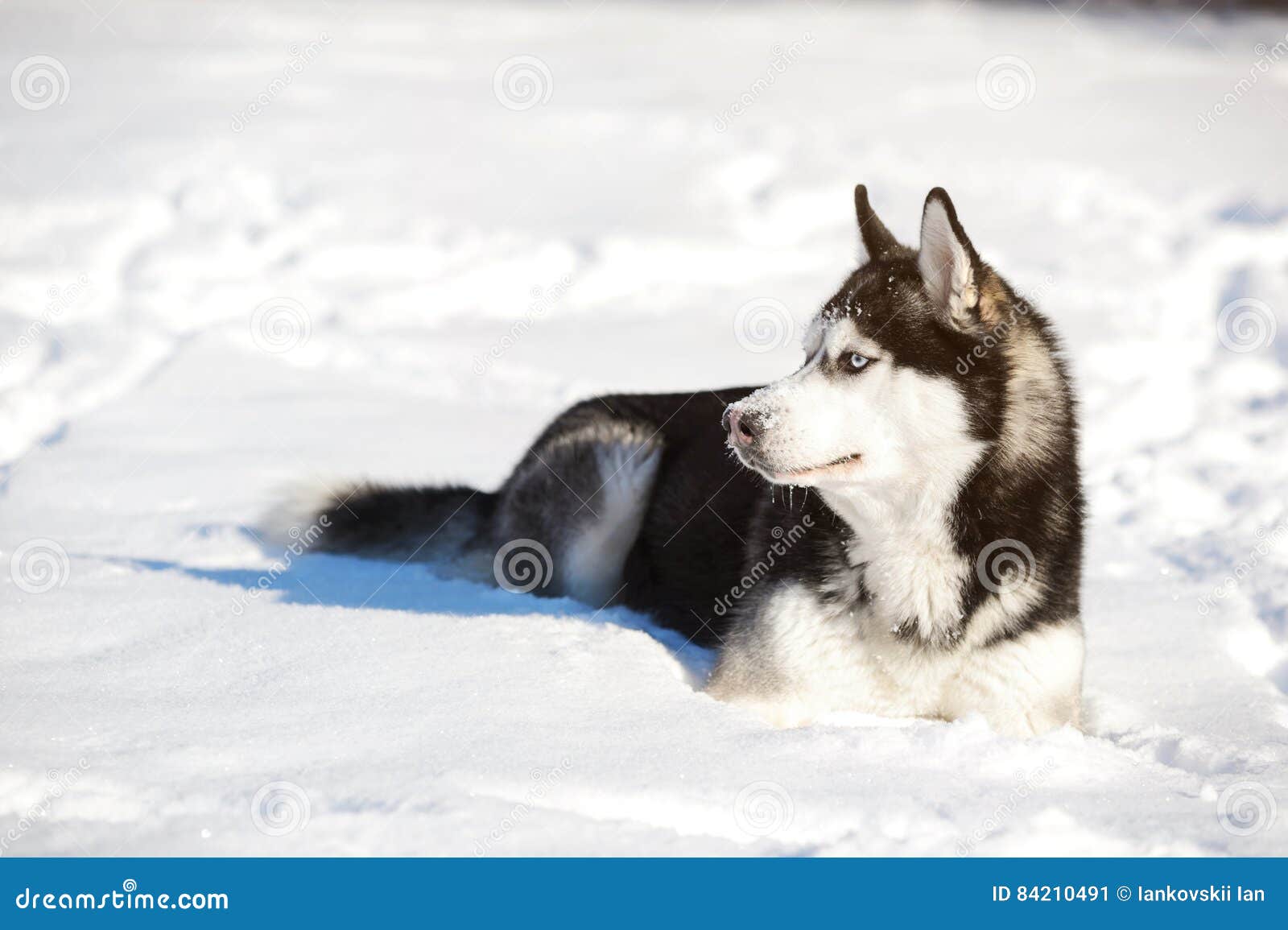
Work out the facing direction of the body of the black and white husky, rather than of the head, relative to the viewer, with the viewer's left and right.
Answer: facing the viewer and to the right of the viewer
